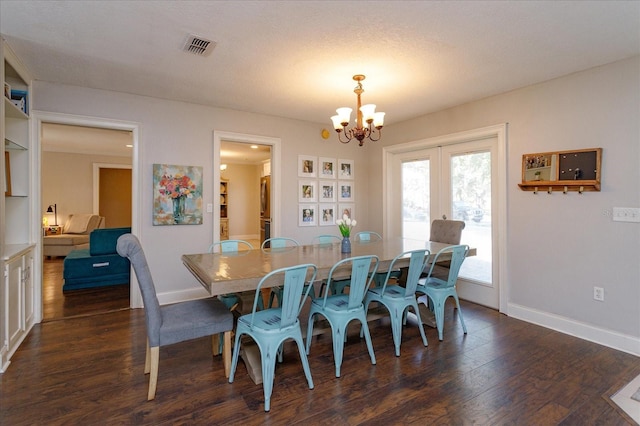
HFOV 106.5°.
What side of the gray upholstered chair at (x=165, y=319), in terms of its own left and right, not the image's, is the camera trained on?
right

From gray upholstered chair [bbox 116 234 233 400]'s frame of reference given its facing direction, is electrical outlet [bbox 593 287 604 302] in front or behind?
in front

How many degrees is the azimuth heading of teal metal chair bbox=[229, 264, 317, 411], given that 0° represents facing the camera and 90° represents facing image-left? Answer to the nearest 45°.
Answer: approximately 135°

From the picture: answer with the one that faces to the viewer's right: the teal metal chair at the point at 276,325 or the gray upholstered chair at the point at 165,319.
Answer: the gray upholstered chair

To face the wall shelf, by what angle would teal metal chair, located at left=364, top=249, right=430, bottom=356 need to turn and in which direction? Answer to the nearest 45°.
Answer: approximately 90° to its right

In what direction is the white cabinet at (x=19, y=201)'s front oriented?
to the viewer's right

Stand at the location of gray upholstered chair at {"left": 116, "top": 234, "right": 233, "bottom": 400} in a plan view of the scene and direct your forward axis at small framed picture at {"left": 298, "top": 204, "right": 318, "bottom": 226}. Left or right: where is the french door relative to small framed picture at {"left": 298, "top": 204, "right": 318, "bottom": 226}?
right

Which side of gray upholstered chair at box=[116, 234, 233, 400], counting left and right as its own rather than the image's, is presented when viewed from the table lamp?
left

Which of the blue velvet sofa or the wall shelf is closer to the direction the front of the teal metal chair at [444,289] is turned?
the blue velvet sofa

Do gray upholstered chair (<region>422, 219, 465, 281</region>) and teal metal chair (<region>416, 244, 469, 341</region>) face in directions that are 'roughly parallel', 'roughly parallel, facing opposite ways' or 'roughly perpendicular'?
roughly perpendicular

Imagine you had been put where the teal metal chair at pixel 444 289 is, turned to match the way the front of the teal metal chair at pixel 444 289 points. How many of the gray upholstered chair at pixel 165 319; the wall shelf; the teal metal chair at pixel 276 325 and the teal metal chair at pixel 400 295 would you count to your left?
3
